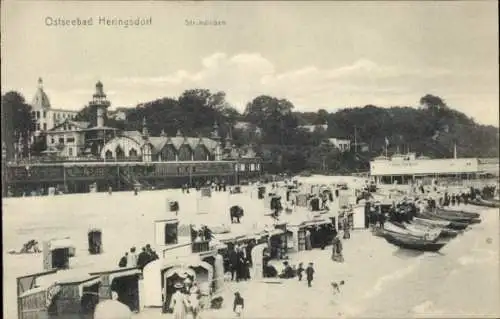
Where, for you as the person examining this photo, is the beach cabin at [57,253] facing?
facing the viewer and to the right of the viewer

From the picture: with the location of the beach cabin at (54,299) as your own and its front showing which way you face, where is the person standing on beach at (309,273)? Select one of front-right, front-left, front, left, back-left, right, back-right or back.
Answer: front-left

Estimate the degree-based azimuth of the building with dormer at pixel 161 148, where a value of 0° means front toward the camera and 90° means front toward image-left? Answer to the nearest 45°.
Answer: approximately 315°

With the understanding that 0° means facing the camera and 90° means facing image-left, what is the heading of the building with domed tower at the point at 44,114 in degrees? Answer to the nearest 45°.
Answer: approximately 315°

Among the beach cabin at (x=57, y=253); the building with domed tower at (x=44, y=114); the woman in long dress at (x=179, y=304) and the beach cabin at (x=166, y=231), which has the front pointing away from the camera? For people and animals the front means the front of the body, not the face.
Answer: the woman in long dress

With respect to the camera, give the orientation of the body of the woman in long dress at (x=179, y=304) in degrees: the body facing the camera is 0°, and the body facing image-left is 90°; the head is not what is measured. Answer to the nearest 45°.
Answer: approximately 180°

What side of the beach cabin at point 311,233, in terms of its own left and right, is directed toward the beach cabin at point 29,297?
right
